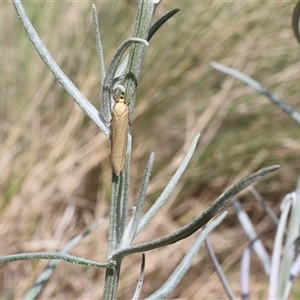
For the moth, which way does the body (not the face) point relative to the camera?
away from the camera
